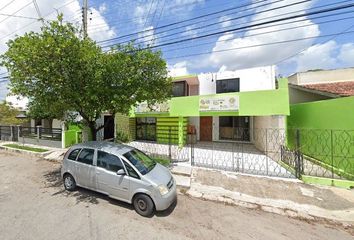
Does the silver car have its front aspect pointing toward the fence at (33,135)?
no

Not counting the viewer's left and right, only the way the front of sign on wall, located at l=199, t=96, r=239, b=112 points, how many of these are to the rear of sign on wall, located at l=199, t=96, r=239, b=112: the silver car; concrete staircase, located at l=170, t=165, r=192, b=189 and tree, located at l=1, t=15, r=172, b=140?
0

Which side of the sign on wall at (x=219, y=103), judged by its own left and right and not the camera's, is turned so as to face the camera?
front

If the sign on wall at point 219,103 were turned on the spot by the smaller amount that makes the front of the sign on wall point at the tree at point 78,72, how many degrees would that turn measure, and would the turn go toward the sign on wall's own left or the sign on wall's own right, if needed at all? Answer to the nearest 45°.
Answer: approximately 45° to the sign on wall's own right

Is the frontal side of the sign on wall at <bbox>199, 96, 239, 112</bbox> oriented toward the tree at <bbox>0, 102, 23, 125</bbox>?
no

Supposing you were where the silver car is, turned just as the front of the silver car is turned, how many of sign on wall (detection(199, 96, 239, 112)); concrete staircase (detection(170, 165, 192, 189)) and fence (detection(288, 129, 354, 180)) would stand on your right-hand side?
0

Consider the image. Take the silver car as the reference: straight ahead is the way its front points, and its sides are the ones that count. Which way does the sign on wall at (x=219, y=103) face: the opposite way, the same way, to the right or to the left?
to the right

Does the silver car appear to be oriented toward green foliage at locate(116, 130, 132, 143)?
no

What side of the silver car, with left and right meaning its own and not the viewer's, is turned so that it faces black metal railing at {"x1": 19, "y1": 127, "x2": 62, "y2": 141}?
back

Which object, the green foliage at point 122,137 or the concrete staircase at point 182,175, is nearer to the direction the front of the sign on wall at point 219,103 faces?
the concrete staircase

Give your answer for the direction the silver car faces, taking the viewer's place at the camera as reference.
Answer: facing the viewer and to the right of the viewer

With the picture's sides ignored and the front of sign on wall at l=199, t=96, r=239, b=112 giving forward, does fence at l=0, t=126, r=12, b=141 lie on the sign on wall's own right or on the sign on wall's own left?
on the sign on wall's own right

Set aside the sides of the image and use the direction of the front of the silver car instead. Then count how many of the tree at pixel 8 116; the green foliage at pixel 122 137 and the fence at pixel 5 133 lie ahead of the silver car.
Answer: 0

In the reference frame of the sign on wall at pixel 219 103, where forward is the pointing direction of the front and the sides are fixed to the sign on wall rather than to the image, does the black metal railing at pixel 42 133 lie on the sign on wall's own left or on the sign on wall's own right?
on the sign on wall's own right

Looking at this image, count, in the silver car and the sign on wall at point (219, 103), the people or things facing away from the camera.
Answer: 0

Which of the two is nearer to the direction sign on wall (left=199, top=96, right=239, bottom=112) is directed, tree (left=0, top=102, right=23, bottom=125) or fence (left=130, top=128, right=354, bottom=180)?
the fence
